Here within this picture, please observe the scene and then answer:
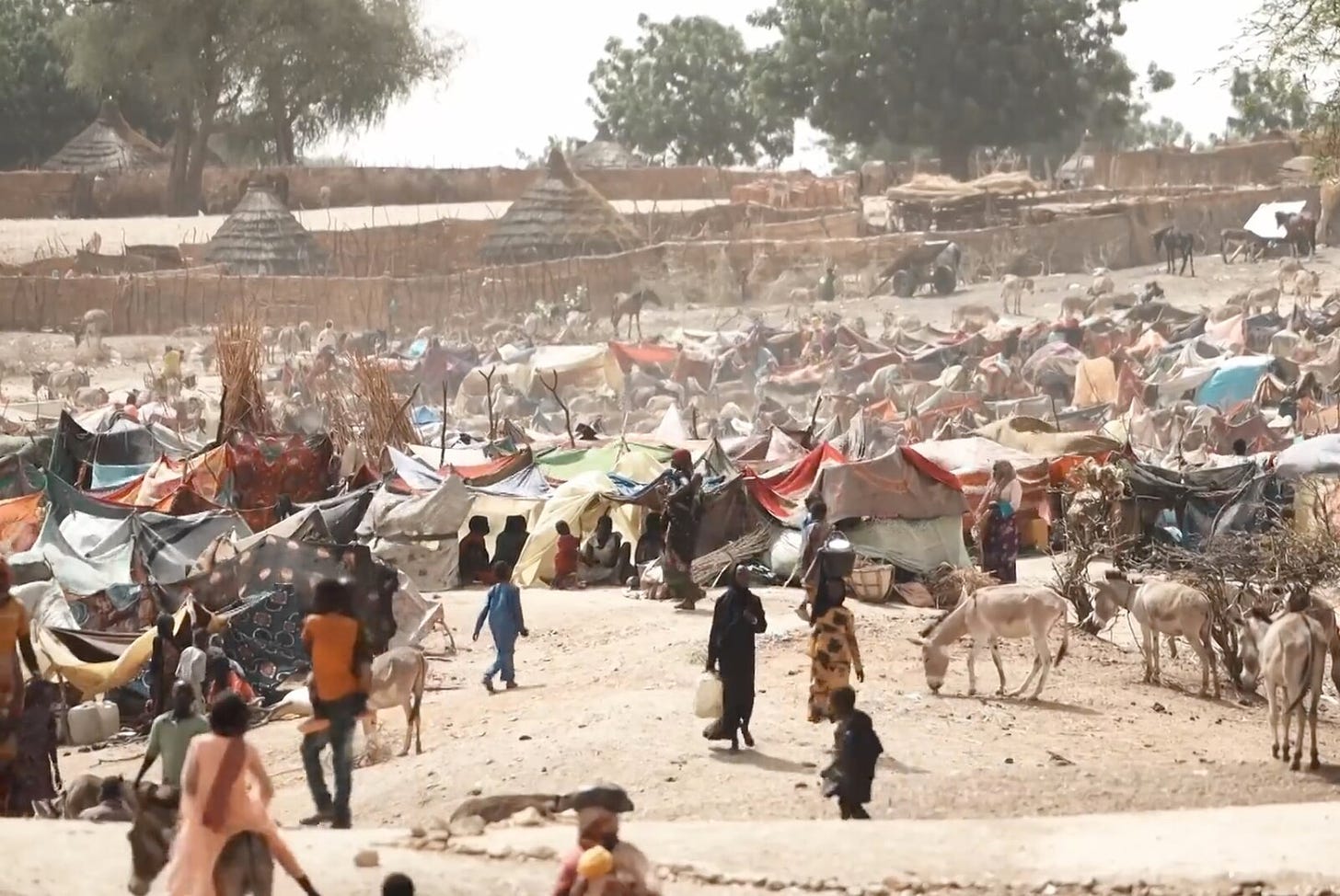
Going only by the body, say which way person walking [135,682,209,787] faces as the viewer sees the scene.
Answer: away from the camera

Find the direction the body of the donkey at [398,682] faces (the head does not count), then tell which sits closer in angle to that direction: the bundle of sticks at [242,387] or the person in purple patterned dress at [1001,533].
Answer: the bundle of sticks

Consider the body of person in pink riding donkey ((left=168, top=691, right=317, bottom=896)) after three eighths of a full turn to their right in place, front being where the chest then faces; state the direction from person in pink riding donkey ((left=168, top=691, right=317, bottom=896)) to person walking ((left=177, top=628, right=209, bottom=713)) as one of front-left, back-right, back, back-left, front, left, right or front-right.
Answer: back-left

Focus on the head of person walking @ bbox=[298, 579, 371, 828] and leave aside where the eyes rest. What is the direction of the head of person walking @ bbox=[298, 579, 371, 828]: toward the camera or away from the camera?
away from the camera

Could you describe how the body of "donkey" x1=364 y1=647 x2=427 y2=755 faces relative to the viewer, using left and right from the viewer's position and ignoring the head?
facing away from the viewer and to the left of the viewer

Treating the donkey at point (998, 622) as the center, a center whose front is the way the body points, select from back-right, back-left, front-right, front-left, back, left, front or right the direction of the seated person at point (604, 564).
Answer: front-right

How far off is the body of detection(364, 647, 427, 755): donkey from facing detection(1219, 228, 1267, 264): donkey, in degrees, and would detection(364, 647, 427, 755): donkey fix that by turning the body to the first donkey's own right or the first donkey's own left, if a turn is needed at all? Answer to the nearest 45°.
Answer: approximately 90° to the first donkey's own right

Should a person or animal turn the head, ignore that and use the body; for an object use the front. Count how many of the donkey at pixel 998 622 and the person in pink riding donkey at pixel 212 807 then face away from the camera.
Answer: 1

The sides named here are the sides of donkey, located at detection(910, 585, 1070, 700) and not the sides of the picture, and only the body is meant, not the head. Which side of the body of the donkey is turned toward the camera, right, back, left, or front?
left

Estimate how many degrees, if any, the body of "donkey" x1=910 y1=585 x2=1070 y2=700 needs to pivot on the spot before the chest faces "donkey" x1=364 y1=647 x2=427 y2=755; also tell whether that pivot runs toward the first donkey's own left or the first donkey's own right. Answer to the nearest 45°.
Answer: approximately 45° to the first donkey's own left

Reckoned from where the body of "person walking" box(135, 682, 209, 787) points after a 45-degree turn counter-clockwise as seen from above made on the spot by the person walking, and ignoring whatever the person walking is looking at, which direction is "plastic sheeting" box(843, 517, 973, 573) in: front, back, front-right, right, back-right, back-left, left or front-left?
right

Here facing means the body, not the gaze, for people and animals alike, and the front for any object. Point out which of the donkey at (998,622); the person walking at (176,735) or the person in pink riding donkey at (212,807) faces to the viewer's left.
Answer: the donkey

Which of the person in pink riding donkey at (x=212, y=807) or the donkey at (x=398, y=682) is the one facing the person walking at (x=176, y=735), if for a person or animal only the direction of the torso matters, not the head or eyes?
the person in pink riding donkey at (x=212, y=807)

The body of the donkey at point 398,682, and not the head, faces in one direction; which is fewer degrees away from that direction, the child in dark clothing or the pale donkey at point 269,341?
the pale donkey

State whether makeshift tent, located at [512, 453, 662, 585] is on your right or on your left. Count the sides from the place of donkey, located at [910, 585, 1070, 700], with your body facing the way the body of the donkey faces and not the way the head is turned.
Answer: on your right
